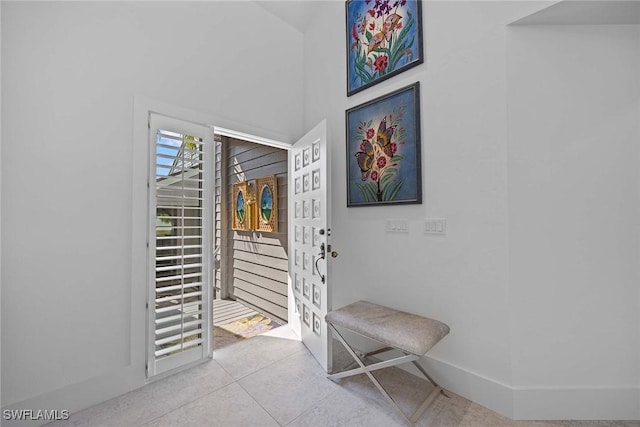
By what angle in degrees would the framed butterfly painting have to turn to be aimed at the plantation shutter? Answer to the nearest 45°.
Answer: approximately 45° to its right

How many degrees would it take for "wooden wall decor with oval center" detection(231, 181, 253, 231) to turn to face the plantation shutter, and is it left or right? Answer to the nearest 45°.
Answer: approximately 45° to its left

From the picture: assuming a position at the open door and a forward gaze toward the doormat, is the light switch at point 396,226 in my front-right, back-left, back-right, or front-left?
back-right

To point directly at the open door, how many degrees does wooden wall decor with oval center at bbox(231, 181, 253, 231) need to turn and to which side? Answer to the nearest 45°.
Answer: approximately 45° to its left

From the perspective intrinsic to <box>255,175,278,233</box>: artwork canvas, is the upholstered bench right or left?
on its left

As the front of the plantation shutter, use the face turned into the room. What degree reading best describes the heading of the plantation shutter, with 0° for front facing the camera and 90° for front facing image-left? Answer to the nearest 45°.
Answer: approximately 315°

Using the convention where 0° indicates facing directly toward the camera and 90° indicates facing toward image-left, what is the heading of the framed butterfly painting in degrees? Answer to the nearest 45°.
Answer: approximately 45°
